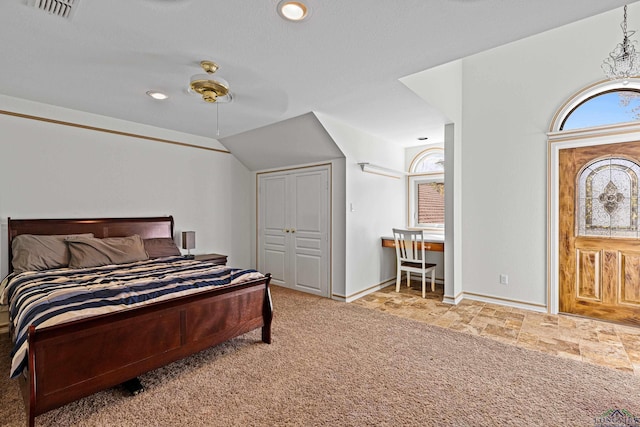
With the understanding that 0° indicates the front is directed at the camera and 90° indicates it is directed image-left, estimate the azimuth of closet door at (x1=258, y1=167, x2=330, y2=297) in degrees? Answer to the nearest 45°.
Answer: approximately 45°

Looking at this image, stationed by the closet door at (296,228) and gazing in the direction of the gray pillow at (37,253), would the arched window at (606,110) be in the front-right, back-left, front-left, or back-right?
back-left

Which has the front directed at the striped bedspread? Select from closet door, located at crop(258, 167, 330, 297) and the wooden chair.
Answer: the closet door

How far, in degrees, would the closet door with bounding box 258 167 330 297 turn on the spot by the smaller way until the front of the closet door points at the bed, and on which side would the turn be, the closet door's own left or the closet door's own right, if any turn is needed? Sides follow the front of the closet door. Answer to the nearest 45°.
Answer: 0° — it already faces it

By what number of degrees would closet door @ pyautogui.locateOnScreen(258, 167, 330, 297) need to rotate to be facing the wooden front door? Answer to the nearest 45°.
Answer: approximately 90° to its left

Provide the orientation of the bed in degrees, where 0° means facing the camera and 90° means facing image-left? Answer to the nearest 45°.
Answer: approximately 315°

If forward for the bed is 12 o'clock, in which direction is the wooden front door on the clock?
The wooden front door is roughly at 11 o'clock from the bed.

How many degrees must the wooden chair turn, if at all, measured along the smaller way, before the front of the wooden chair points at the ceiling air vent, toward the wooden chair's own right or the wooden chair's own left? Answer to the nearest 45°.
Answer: approximately 180°

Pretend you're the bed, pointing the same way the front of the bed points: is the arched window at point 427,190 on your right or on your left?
on your left

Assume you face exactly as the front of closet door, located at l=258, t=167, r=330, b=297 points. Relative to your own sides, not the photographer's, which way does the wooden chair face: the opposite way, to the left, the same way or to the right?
the opposite way

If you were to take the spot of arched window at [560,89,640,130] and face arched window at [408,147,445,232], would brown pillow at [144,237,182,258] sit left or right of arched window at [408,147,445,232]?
left

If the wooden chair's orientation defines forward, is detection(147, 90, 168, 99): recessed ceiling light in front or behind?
behind
